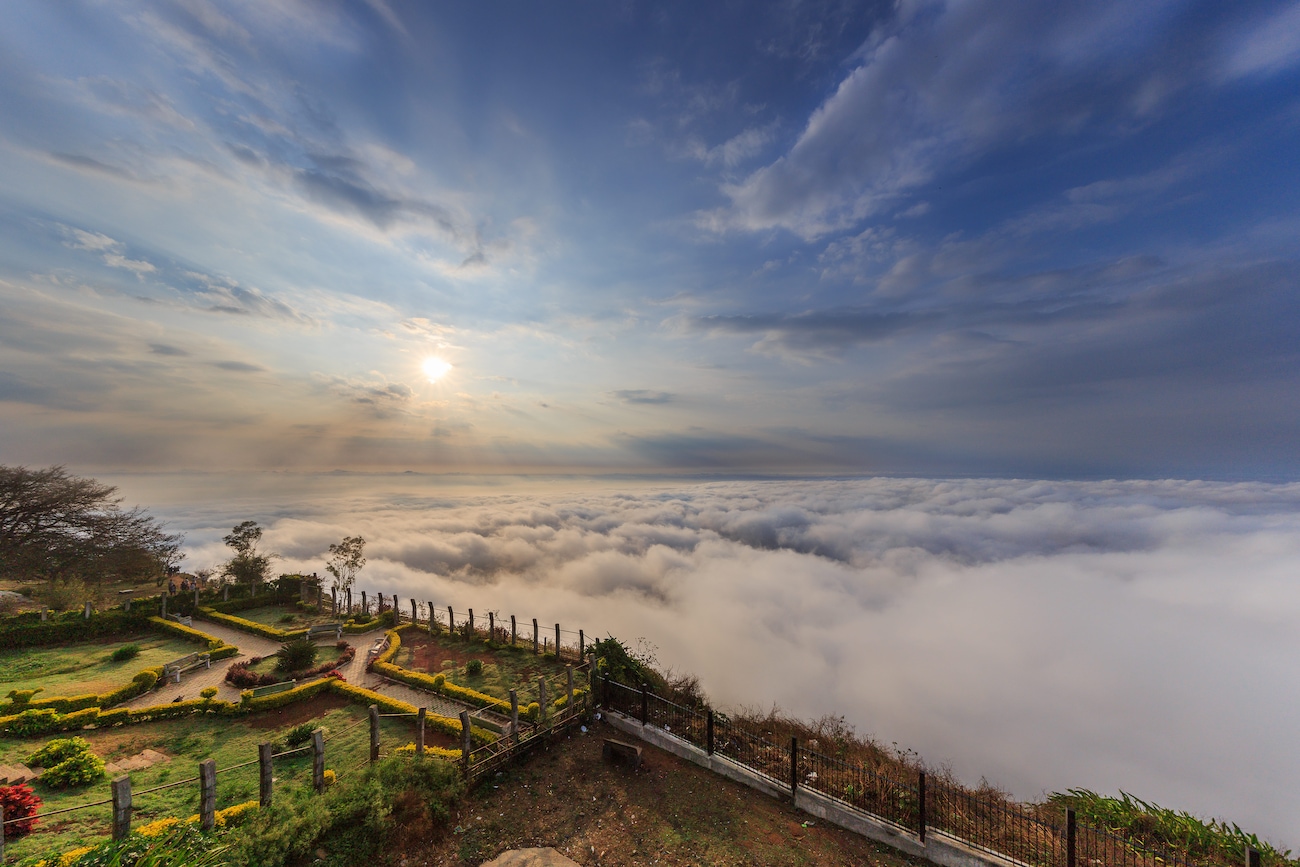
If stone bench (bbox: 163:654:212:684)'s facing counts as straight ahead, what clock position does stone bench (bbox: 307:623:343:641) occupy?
stone bench (bbox: 307:623:343:641) is roughly at 10 o'clock from stone bench (bbox: 163:654:212:684).

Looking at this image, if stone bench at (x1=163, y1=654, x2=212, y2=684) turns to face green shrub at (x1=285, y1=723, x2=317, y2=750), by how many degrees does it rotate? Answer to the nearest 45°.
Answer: approximately 45° to its right

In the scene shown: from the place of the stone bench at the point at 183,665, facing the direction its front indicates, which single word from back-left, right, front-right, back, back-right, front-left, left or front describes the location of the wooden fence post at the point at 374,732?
front-right

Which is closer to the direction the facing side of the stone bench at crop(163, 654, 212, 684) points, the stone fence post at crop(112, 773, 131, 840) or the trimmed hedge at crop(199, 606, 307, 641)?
the stone fence post

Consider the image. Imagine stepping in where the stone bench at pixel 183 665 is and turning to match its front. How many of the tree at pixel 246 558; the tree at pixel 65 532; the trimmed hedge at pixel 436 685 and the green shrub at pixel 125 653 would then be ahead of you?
1

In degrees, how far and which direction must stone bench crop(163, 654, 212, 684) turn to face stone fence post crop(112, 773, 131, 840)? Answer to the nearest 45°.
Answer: approximately 45° to its right

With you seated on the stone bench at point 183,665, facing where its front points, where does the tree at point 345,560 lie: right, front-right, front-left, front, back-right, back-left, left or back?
left

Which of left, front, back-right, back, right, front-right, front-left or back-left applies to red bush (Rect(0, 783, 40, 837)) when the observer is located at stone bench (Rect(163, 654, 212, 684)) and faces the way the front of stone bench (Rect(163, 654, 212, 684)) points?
front-right

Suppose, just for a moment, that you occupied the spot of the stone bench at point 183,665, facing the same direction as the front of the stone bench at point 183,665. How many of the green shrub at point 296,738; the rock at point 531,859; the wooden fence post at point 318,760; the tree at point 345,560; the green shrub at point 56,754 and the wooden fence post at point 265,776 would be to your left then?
1

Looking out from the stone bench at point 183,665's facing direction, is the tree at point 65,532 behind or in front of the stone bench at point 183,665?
behind

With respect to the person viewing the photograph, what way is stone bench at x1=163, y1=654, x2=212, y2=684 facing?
facing the viewer and to the right of the viewer

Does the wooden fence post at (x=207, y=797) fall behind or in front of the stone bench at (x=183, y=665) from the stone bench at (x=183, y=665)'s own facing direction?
in front
